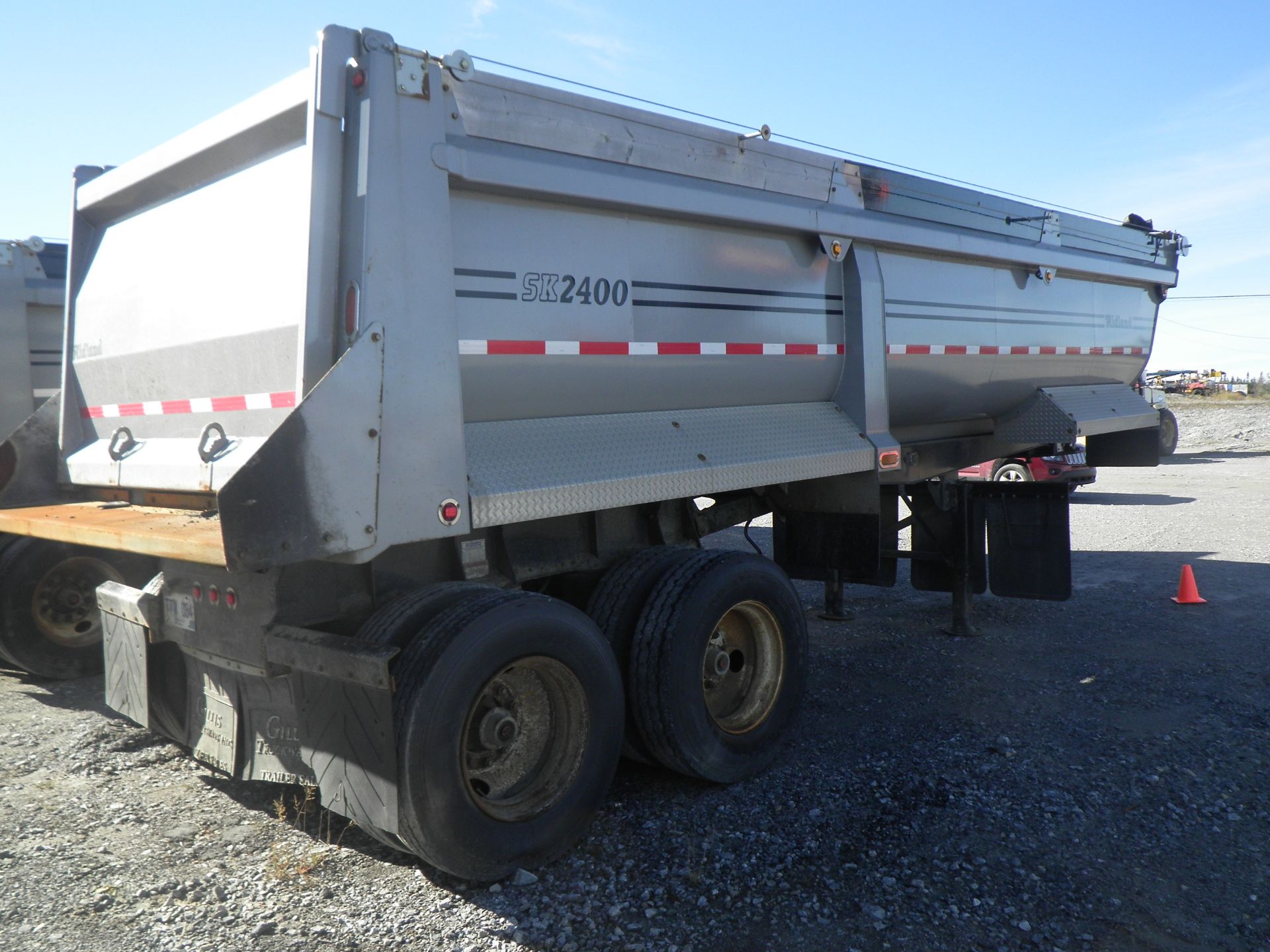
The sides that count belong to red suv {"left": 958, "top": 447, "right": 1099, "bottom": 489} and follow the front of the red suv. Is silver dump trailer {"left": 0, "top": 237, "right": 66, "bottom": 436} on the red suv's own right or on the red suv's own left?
on the red suv's own right

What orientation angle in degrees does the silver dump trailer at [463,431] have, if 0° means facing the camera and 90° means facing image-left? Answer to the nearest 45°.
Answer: approximately 225°

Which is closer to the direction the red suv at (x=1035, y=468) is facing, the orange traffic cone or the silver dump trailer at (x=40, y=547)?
the orange traffic cone

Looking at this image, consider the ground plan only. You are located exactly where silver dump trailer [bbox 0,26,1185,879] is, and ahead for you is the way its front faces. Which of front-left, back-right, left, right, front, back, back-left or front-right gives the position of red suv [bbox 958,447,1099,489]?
front

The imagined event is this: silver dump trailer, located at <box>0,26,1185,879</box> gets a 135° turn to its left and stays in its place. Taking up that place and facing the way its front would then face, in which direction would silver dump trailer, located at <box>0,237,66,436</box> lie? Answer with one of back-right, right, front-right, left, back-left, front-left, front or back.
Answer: front-right

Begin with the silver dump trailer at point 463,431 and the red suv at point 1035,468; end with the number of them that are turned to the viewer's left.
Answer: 0

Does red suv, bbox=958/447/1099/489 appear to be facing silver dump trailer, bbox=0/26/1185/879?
no

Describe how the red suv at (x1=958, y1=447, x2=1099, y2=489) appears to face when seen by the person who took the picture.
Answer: facing the viewer and to the right of the viewer

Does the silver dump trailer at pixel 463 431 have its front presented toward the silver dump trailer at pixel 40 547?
no

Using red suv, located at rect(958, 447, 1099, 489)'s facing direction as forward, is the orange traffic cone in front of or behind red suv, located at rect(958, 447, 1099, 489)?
in front

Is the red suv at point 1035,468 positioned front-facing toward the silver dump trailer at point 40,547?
no
